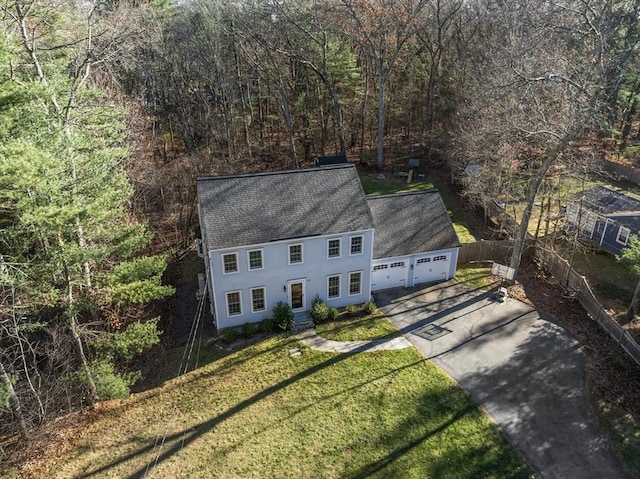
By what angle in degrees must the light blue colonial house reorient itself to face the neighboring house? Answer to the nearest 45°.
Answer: approximately 90° to its left

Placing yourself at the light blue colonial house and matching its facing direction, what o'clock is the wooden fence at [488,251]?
The wooden fence is roughly at 8 o'clock from the light blue colonial house.

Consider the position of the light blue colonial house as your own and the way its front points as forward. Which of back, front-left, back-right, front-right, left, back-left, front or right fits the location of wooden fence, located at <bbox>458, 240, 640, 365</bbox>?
left

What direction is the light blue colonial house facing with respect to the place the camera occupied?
facing the viewer
